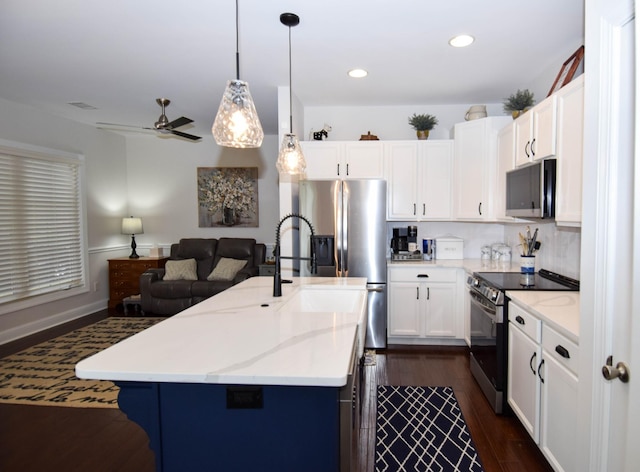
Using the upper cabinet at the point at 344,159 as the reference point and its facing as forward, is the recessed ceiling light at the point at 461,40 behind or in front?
in front

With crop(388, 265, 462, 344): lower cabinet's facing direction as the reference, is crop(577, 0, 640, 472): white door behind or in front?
in front

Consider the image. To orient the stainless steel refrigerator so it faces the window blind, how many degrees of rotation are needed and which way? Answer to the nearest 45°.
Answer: approximately 90° to its right

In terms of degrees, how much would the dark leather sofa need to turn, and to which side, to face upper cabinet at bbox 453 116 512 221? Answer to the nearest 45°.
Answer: approximately 45° to its left

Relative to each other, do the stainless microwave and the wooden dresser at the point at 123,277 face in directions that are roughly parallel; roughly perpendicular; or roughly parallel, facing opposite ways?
roughly perpendicular

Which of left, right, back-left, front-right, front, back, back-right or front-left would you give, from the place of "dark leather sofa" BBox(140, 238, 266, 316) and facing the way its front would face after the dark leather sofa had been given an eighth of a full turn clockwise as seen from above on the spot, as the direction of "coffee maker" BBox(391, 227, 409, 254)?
left
